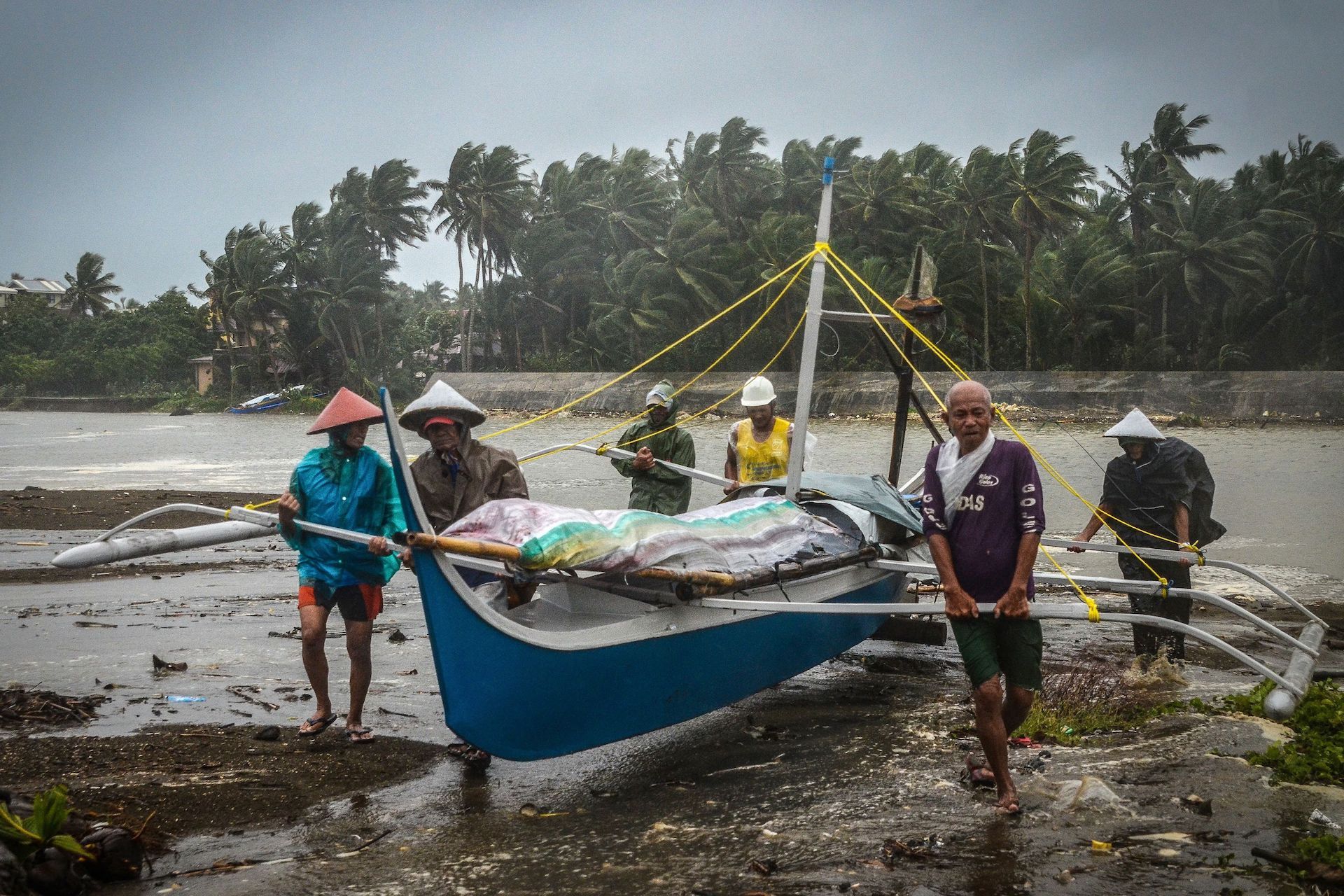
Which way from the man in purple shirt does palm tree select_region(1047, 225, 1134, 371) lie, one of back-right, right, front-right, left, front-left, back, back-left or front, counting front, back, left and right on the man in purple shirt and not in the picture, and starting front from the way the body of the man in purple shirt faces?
back

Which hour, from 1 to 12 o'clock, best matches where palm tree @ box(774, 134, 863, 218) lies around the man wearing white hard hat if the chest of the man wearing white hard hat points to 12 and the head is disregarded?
The palm tree is roughly at 6 o'clock from the man wearing white hard hat.

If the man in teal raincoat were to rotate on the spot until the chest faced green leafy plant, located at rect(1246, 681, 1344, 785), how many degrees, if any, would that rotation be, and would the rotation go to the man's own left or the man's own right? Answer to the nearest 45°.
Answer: approximately 90° to the man's own left

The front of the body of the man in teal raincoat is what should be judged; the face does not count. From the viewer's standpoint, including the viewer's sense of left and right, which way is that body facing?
facing the viewer

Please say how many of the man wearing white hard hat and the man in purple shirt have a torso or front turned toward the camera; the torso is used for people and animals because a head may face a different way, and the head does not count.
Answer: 2

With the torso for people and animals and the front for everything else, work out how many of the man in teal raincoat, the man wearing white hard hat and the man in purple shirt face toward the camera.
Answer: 3

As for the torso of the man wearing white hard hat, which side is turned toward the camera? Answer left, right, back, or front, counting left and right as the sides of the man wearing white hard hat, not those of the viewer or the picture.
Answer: front
